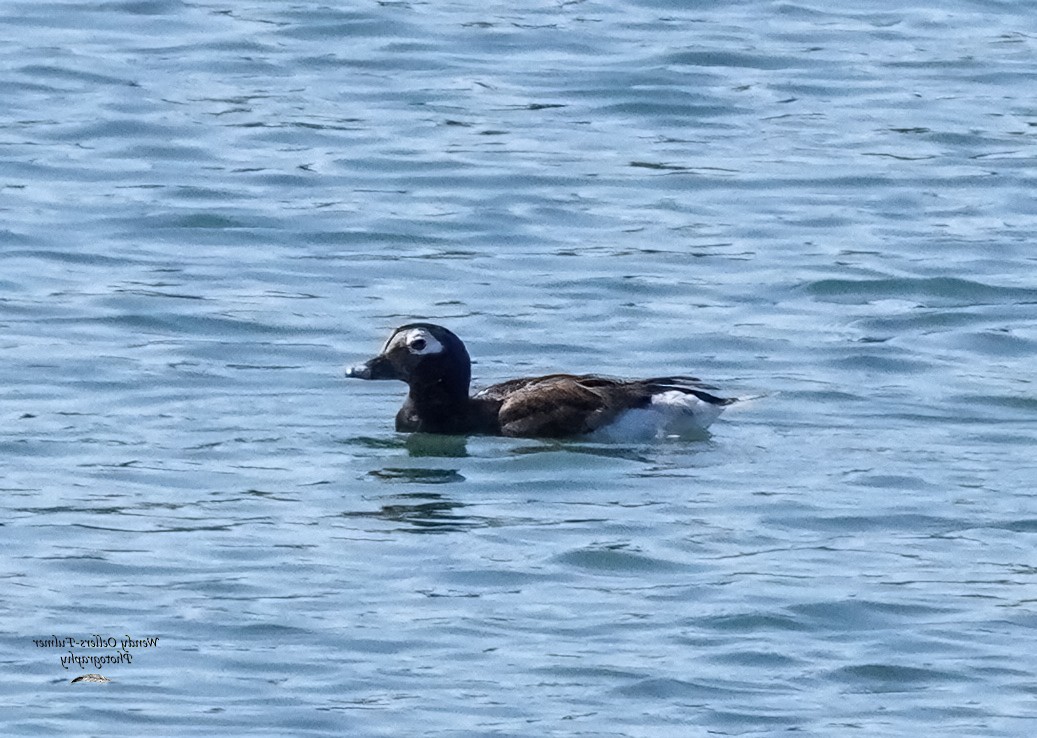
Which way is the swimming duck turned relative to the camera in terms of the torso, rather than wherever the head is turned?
to the viewer's left
